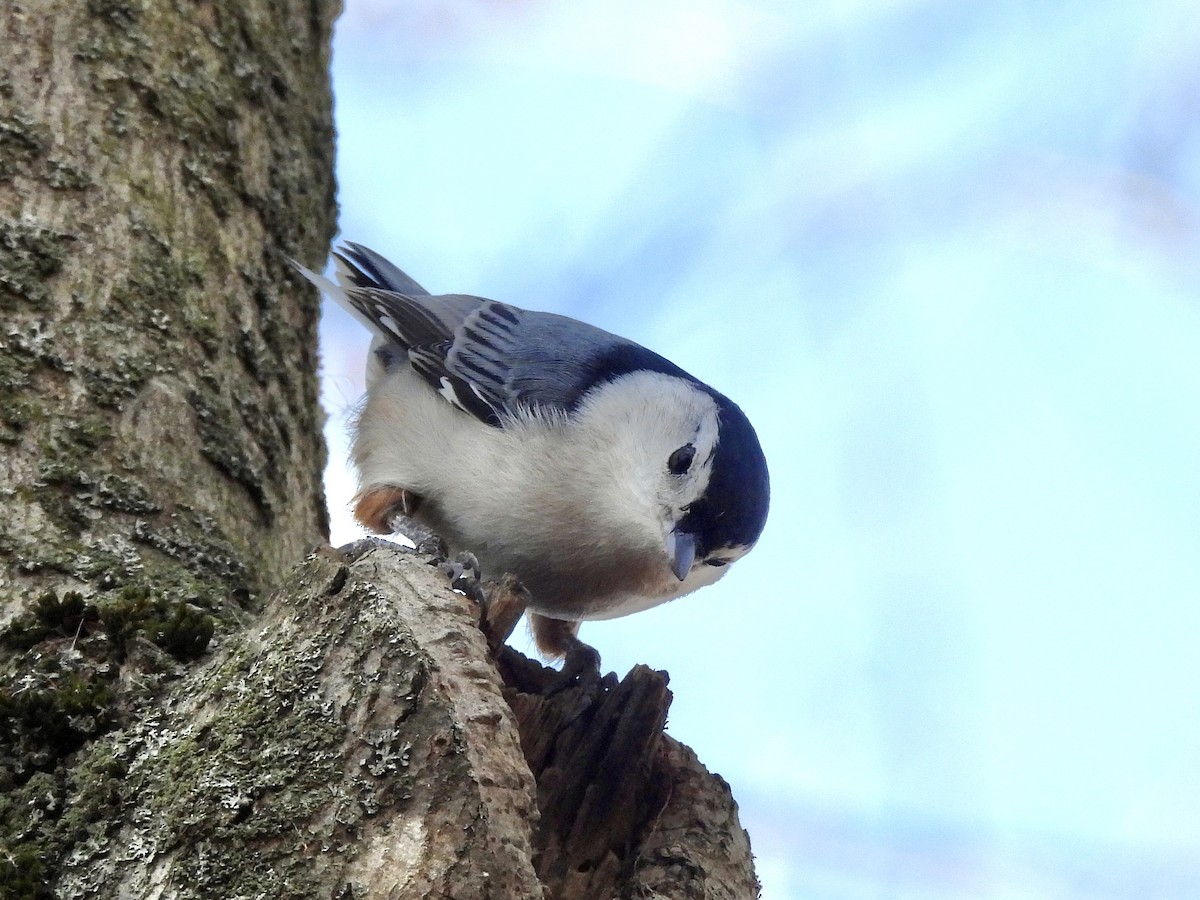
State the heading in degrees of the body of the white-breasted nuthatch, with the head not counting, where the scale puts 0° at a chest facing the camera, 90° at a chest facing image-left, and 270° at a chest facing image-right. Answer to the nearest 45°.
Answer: approximately 315°
